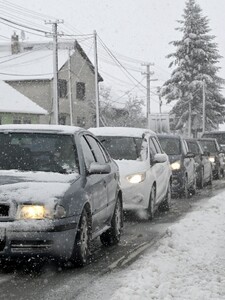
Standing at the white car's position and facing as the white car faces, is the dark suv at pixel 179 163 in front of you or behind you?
behind

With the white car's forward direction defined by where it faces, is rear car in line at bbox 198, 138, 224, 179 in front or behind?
behind

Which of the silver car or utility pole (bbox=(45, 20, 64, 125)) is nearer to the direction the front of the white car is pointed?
the silver car

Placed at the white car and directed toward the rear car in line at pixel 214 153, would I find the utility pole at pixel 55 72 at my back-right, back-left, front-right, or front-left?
front-left

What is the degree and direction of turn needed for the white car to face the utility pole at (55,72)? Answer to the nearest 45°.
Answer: approximately 180°

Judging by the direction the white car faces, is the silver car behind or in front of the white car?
in front

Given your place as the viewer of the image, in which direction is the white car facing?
facing the viewer
